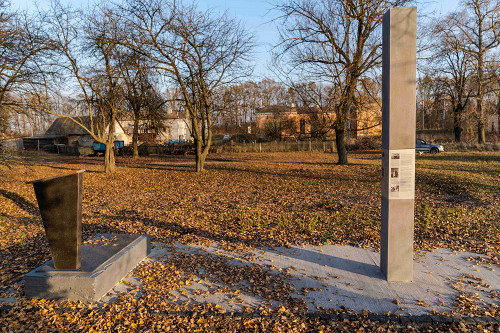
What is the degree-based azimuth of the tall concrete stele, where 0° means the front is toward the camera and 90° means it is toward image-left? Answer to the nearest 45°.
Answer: approximately 0°

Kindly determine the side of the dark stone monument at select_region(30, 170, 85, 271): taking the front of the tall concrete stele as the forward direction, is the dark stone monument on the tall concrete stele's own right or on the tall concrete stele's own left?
on the tall concrete stele's own right

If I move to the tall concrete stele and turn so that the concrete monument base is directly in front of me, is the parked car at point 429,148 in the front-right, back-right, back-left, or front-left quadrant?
back-right

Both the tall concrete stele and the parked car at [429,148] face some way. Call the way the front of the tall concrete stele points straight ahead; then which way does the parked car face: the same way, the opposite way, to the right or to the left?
to the left

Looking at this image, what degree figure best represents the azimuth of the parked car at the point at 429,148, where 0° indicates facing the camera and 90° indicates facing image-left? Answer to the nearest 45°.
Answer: approximately 270°

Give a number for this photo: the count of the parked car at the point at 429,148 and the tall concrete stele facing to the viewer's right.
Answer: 1

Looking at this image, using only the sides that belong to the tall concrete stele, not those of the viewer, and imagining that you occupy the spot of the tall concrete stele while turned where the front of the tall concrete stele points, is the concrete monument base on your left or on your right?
on your right

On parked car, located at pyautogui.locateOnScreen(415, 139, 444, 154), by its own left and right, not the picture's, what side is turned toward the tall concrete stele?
right

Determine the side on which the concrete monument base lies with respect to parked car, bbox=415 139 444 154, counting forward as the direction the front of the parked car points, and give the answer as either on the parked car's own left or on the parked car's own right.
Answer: on the parked car's own right

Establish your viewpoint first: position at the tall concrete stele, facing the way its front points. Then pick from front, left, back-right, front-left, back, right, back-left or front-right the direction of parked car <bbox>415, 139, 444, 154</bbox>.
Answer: back

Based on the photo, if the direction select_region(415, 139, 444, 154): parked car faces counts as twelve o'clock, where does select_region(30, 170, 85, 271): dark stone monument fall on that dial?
The dark stone monument is roughly at 3 o'clock from the parked car.

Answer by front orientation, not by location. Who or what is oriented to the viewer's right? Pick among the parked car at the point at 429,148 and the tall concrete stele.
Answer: the parked car
